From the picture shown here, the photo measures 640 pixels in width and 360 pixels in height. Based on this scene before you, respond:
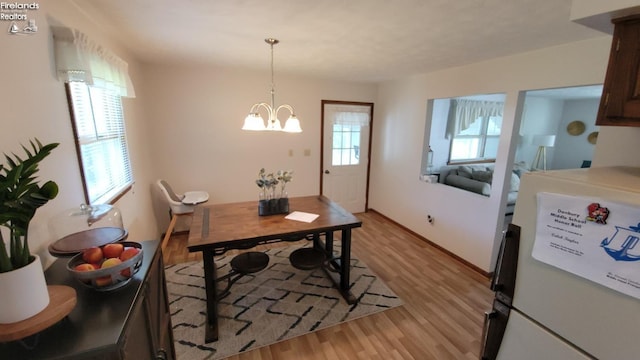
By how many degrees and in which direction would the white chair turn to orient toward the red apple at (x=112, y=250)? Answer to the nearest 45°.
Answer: approximately 90° to its right

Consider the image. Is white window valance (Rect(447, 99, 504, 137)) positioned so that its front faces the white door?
no

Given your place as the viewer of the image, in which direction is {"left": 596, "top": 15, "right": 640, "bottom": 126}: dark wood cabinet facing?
facing the viewer and to the left of the viewer

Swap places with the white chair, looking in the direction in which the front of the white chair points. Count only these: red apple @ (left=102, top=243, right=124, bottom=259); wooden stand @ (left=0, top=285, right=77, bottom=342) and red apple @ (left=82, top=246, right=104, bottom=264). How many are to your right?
3

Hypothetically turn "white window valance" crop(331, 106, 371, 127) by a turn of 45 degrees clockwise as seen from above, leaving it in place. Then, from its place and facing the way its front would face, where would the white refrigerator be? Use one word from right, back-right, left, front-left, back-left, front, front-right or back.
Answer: front-left

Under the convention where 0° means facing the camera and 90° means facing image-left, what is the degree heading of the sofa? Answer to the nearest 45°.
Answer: approximately 315°

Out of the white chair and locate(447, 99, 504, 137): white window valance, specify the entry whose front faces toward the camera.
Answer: the white window valance

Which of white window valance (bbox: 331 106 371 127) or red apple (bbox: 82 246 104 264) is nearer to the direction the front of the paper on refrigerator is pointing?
the red apple

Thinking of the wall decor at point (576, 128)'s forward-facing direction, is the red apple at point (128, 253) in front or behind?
in front

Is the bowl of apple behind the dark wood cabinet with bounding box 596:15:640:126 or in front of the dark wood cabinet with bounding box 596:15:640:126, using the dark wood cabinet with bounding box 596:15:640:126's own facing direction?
in front

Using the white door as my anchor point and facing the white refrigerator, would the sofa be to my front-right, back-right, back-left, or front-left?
front-left

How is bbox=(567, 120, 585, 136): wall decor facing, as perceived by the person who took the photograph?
facing the viewer

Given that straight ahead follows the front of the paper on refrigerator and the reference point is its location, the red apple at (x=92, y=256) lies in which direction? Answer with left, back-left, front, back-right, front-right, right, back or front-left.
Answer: front

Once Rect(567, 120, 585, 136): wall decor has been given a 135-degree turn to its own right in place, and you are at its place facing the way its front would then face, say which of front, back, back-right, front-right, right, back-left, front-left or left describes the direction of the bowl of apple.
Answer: back-left

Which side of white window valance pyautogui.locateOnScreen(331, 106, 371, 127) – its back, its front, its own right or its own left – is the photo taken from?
front

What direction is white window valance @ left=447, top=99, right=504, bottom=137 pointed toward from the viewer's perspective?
toward the camera

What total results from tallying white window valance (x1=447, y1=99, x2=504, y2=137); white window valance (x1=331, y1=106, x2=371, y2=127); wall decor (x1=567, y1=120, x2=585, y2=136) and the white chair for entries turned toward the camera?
3

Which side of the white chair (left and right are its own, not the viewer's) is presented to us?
right

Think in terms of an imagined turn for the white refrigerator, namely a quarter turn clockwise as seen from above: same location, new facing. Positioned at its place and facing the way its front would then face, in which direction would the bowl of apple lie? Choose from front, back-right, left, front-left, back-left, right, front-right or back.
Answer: left

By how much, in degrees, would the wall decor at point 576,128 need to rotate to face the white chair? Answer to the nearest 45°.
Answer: approximately 45° to its right

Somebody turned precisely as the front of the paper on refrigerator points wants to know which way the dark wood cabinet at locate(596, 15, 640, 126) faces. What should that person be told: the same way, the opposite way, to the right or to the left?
the same way
